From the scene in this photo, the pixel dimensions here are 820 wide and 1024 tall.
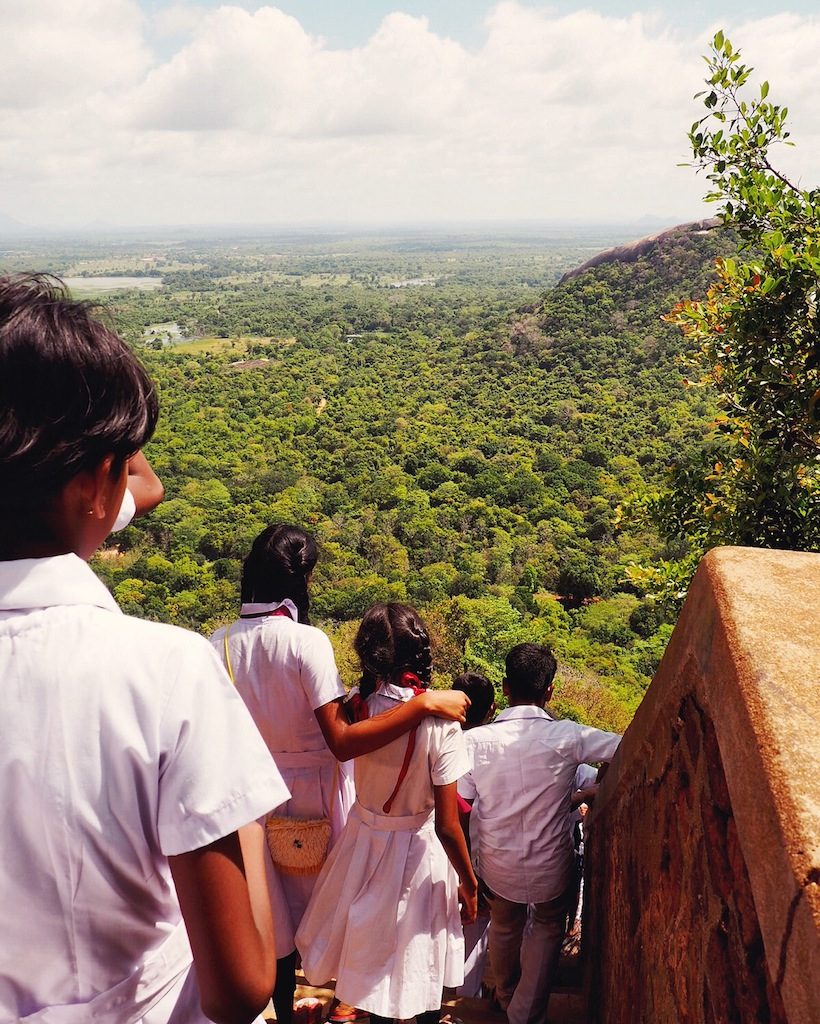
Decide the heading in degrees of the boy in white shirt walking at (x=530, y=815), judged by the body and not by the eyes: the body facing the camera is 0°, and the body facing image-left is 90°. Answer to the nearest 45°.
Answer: approximately 180°

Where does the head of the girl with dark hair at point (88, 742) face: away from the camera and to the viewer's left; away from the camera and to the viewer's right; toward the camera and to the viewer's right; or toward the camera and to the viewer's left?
away from the camera and to the viewer's right

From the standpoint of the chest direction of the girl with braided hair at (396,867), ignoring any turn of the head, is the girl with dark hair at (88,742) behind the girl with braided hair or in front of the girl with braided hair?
behind

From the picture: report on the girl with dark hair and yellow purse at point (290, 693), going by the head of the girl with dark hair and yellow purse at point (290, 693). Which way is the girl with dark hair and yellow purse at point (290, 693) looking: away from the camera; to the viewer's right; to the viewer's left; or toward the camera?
away from the camera

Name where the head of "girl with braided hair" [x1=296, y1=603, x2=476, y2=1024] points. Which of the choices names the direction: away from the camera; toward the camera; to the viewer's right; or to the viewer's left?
away from the camera

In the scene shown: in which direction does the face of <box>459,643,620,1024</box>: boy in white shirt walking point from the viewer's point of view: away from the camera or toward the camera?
away from the camera

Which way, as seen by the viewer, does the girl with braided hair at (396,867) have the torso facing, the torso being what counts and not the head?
away from the camera
